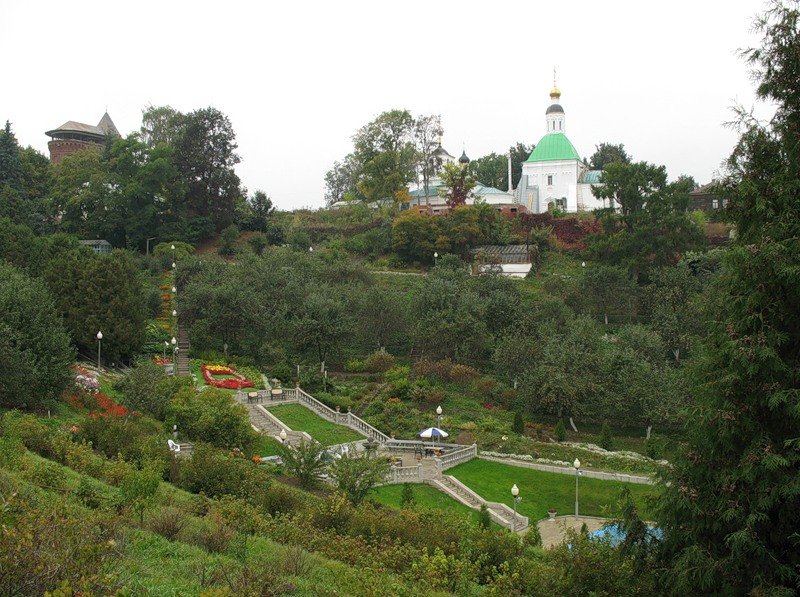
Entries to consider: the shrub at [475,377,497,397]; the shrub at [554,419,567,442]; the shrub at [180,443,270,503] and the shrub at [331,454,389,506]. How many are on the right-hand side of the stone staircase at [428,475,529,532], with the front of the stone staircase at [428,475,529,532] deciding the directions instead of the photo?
2

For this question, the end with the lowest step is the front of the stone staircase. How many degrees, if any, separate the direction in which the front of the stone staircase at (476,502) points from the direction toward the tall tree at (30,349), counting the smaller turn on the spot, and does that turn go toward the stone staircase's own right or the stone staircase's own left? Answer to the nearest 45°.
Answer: approximately 135° to the stone staircase's own right

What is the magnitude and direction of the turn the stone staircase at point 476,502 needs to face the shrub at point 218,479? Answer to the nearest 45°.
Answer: approximately 90° to its right

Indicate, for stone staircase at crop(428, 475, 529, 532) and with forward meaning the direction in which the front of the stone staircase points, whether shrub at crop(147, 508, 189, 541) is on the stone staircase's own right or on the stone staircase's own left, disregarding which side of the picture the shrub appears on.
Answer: on the stone staircase's own right

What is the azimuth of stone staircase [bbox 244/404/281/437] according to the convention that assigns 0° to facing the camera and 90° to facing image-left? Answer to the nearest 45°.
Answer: approximately 315°

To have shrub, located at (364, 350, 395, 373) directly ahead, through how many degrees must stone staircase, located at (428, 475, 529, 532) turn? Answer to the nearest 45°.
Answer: approximately 135° to its left

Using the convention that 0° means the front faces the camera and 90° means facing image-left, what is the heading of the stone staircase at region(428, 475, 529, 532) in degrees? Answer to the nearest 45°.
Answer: approximately 315°

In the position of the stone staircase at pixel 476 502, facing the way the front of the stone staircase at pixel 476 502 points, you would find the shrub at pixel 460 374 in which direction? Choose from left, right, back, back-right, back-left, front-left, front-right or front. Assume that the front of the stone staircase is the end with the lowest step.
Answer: back-left

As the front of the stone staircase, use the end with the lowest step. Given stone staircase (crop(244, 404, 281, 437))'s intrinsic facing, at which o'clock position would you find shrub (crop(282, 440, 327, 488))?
The shrub is roughly at 1 o'clock from the stone staircase.

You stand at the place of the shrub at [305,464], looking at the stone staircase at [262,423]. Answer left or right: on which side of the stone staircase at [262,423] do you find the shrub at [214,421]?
left
